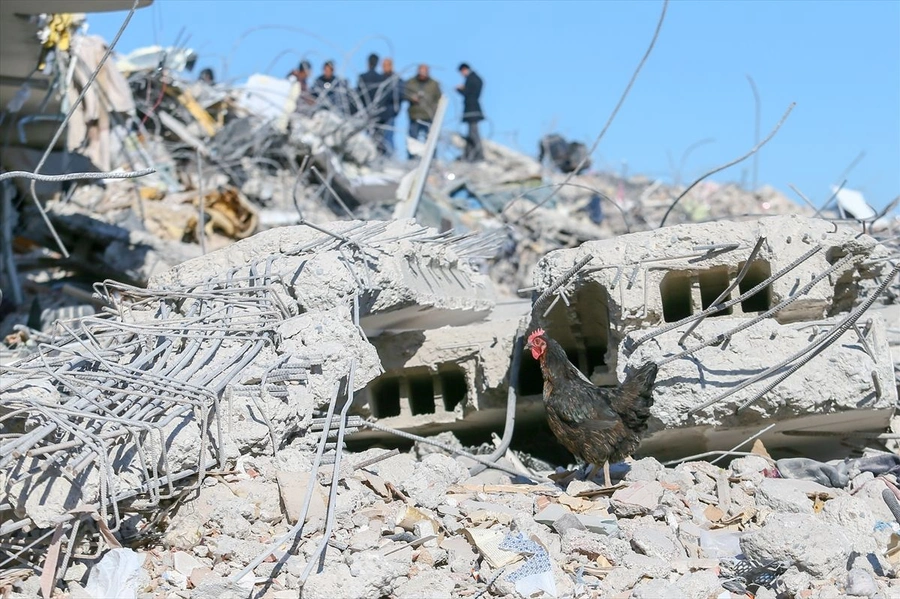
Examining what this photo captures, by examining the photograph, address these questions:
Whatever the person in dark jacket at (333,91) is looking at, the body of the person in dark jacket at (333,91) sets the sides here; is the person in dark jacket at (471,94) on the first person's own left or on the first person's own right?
on the first person's own left

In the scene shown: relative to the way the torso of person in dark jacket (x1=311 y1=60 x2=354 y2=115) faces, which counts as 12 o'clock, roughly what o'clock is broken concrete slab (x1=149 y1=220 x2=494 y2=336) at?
The broken concrete slab is roughly at 12 o'clock from the person in dark jacket.

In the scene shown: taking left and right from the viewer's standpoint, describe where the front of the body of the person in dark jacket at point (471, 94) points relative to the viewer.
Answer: facing to the left of the viewer

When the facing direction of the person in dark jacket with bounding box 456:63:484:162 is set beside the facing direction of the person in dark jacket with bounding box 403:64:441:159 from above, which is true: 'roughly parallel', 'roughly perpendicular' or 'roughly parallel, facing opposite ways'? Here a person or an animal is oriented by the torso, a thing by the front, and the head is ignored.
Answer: roughly perpendicular

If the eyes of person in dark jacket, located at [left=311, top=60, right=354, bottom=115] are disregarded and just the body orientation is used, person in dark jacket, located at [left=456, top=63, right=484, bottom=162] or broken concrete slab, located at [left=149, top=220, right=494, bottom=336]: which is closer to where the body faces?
the broken concrete slab

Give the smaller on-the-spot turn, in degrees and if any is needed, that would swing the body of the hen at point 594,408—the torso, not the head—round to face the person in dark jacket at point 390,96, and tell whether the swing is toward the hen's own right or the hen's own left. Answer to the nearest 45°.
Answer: approximately 90° to the hen's own right

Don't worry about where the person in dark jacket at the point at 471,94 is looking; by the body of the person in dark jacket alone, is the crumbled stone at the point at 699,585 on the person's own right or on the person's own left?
on the person's own left

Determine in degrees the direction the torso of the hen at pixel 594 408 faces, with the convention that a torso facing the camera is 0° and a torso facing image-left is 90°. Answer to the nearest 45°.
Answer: approximately 90°

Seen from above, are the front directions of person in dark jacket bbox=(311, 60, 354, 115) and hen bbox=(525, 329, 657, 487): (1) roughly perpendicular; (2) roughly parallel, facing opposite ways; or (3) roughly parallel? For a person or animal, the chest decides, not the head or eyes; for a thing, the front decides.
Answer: roughly perpendicular

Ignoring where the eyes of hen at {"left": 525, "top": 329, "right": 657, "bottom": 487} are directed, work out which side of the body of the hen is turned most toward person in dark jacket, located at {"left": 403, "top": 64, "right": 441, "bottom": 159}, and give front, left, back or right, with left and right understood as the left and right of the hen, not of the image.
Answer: right

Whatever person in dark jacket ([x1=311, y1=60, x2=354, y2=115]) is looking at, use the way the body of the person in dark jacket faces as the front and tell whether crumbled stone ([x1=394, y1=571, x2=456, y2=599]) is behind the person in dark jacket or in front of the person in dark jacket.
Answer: in front

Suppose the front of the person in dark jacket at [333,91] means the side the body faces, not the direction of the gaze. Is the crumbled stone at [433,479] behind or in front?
in front

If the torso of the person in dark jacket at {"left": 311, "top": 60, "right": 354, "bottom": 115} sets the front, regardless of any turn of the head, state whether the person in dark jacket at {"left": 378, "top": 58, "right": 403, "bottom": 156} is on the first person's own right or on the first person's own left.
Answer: on the first person's own left

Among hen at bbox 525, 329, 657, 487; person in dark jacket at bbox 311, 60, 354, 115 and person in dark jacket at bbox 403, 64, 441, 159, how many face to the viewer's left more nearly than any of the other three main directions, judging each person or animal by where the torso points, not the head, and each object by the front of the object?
1

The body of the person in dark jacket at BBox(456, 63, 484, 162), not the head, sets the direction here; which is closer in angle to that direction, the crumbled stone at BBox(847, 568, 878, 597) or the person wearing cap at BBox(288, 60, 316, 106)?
the person wearing cap

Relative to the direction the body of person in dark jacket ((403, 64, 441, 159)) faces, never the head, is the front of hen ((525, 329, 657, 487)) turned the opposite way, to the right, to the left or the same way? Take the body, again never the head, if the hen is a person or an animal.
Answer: to the right

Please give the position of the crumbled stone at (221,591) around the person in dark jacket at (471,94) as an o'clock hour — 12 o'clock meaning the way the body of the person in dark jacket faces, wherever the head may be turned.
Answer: The crumbled stone is roughly at 9 o'clock from the person in dark jacket.
